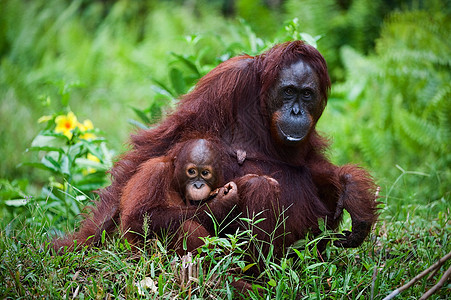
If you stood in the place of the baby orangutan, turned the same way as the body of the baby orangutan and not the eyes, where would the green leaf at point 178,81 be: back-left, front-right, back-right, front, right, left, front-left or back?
back-left

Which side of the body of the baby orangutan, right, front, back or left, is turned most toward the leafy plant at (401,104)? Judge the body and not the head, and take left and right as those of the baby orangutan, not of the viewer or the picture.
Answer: left

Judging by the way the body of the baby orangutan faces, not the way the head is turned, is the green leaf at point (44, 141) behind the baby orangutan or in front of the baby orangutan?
behind

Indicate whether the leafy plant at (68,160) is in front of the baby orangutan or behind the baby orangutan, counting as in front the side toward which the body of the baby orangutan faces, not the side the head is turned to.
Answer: behind

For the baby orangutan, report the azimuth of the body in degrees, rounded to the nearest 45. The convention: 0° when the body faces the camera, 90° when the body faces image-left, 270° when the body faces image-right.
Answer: approximately 315°

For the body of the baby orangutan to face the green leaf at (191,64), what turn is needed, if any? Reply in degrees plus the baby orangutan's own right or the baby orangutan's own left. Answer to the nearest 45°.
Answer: approximately 135° to the baby orangutan's own left
